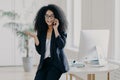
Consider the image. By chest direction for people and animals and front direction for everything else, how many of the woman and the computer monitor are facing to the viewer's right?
0

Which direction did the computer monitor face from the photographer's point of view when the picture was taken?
facing away from the viewer and to the left of the viewer

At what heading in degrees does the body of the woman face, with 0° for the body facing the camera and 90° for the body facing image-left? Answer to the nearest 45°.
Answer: approximately 45°

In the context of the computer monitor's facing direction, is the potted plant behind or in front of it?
in front

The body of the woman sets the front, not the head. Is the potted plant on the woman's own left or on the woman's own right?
on the woman's own right
